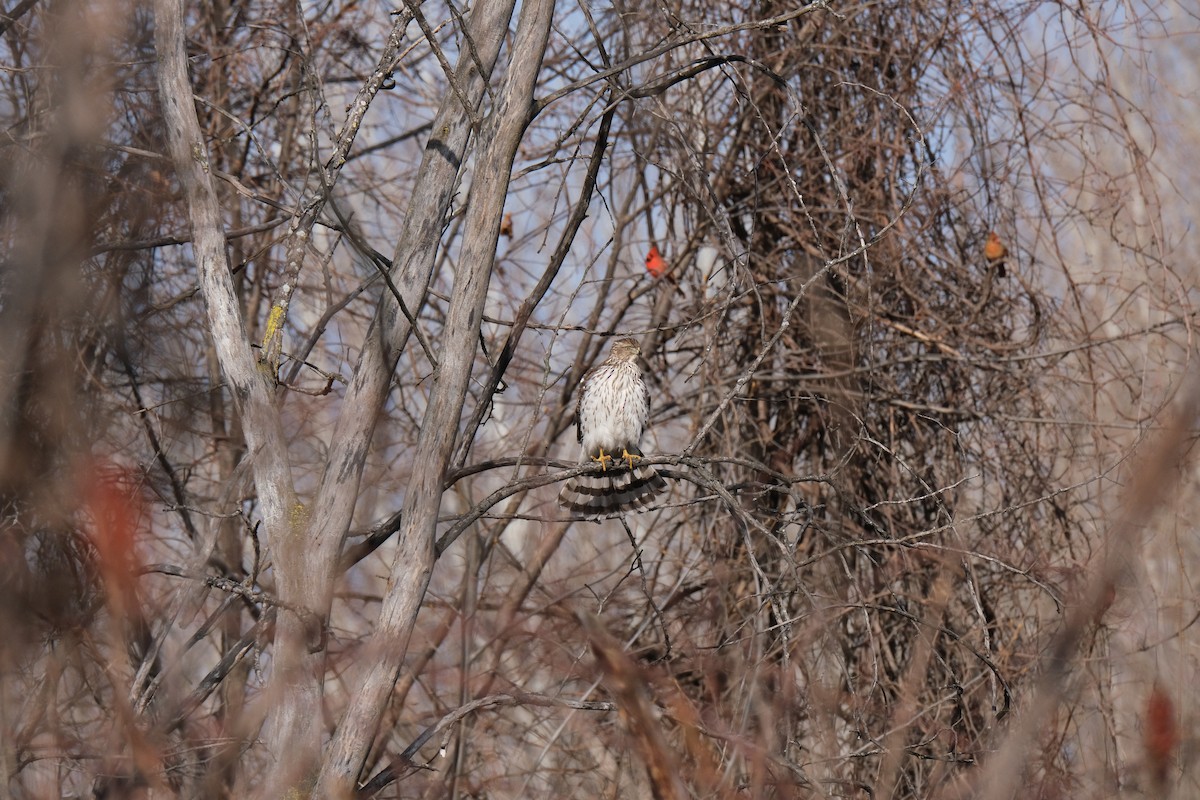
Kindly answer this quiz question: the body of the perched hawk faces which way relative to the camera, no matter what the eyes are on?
toward the camera
